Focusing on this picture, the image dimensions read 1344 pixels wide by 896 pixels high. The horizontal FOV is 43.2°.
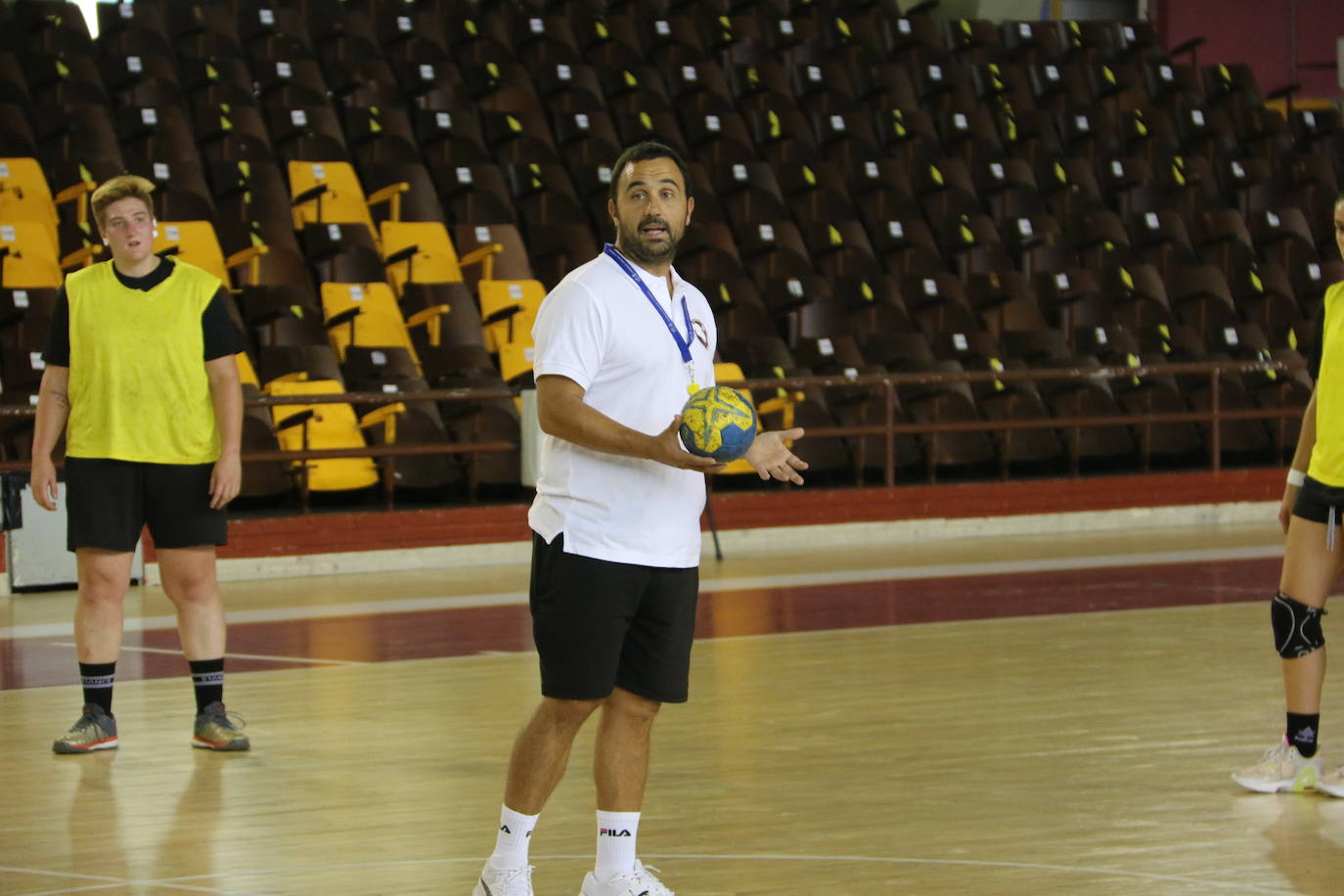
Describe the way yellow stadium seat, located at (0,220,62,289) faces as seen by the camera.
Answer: facing the viewer and to the right of the viewer

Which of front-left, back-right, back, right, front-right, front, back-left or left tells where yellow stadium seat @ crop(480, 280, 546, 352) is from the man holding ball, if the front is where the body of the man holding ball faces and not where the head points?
back-left

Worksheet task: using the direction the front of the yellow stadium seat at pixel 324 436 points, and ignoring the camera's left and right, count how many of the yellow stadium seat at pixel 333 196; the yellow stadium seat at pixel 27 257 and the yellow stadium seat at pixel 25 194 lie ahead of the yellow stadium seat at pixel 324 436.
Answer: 0

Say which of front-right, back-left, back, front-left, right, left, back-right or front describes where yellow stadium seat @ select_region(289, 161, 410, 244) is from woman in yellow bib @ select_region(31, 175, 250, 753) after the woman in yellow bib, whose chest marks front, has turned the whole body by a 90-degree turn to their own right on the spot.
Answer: right

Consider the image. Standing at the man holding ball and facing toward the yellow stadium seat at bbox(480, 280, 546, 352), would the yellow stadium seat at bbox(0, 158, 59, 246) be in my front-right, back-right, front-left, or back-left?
front-left

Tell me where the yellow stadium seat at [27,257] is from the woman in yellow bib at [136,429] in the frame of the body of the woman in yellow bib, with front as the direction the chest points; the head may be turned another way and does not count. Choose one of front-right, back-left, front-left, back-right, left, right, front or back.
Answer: back

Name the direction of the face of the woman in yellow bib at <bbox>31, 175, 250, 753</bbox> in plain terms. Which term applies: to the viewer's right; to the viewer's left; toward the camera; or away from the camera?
toward the camera

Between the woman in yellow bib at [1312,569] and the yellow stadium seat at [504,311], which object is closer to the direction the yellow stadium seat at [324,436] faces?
the woman in yellow bib

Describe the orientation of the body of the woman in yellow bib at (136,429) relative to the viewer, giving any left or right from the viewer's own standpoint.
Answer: facing the viewer

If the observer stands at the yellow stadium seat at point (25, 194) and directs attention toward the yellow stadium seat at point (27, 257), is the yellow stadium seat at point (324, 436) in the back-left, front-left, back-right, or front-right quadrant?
front-left

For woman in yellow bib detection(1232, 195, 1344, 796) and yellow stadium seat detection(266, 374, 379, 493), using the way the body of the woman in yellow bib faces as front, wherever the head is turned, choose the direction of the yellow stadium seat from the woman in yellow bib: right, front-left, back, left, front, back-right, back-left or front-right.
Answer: right

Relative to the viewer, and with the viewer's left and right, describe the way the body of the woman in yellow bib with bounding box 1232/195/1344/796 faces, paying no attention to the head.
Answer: facing the viewer and to the left of the viewer

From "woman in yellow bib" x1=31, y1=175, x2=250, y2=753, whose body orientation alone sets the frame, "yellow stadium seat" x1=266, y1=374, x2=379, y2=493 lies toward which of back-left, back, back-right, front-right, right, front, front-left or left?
back

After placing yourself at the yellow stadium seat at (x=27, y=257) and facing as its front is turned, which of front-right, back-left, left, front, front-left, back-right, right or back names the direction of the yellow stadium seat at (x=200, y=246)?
front-left

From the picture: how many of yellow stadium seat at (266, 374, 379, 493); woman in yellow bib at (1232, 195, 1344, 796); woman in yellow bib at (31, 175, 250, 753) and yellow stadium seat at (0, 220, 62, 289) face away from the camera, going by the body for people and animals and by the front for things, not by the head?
0

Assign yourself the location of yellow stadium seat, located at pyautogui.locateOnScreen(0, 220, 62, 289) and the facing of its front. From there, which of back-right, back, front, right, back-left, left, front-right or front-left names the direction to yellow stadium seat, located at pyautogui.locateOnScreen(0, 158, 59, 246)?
back-left

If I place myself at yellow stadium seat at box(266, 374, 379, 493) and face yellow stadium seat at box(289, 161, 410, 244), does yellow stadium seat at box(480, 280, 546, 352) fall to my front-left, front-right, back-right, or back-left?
front-right
